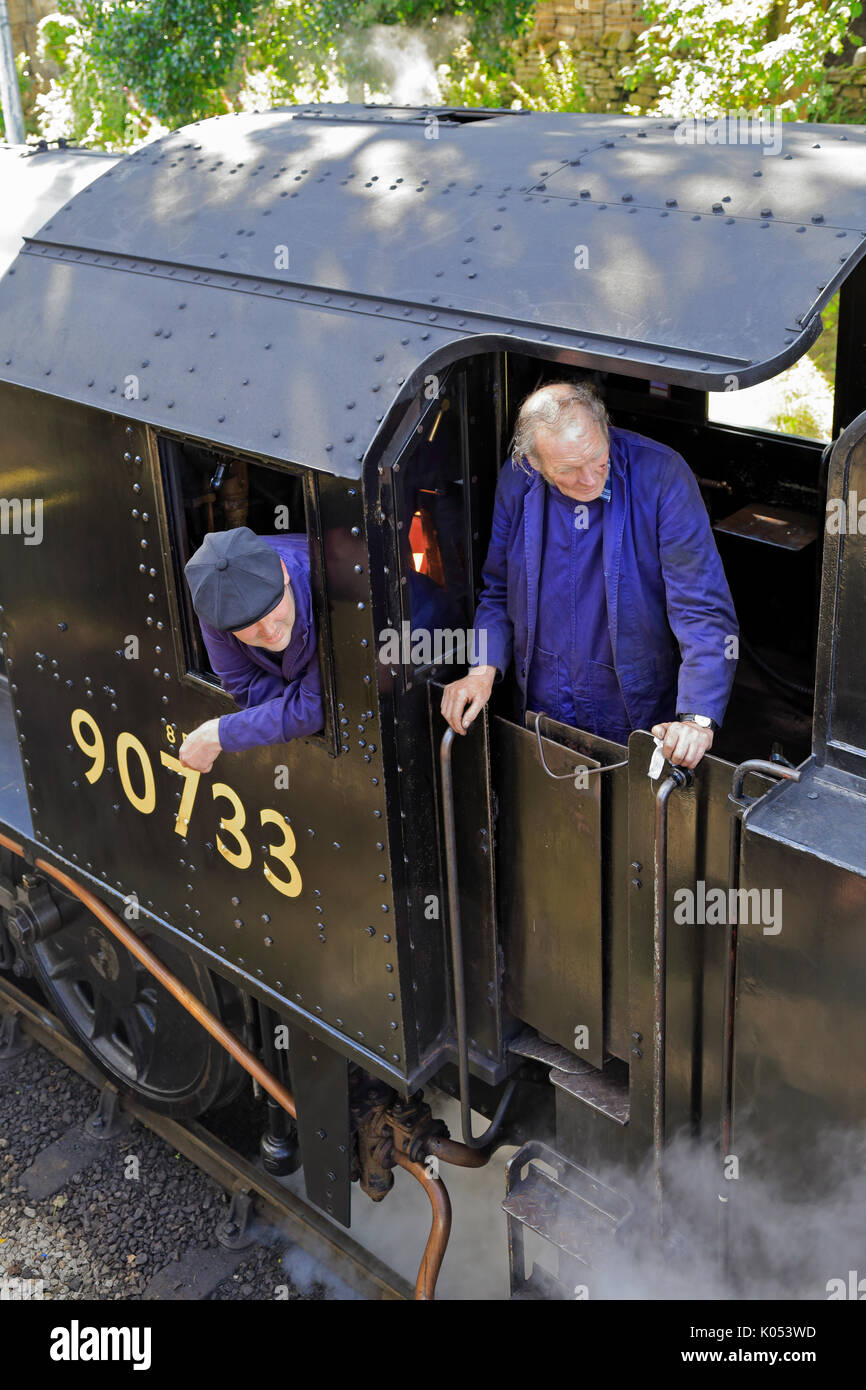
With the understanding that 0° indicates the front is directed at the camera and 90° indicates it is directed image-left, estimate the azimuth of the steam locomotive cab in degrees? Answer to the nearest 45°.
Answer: approximately 135°
